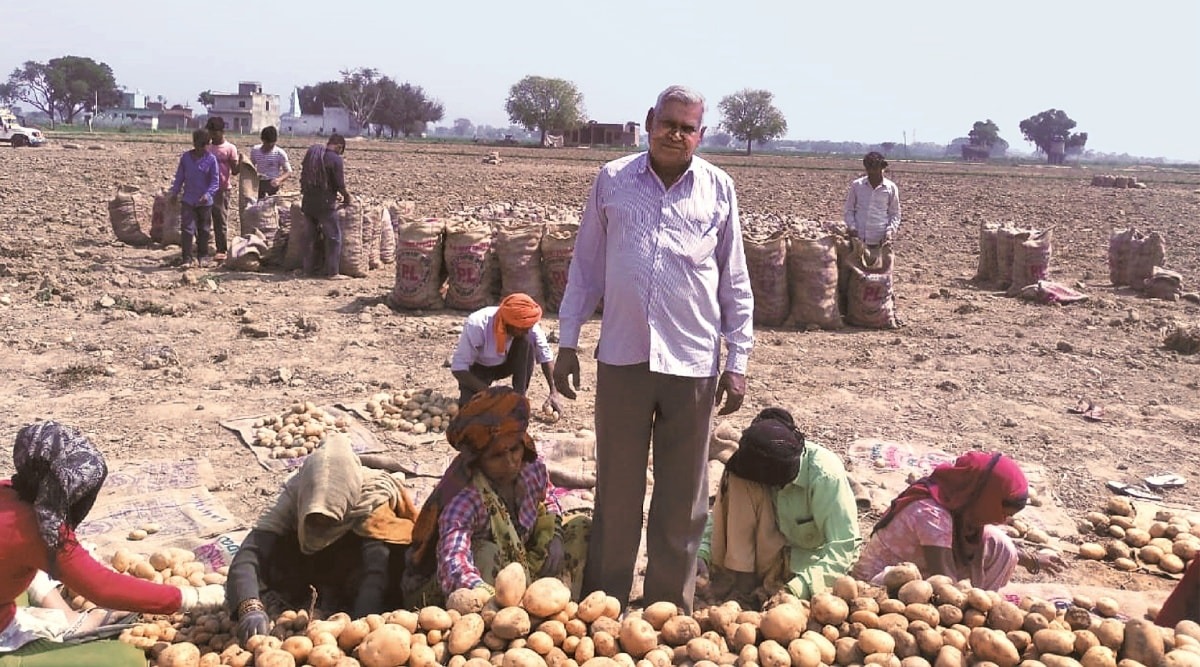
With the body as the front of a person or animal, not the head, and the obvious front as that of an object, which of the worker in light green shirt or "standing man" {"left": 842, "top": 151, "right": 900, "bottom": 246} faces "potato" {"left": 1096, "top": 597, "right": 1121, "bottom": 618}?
the standing man

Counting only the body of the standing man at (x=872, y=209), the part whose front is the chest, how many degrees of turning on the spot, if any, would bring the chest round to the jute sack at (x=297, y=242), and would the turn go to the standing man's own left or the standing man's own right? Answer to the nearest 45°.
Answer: approximately 90° to the standing man's own right

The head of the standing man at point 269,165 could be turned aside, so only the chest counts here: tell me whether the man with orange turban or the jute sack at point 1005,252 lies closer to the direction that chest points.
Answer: the man with orange turban

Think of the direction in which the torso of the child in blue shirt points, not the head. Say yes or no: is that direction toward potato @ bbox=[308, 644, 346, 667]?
yes

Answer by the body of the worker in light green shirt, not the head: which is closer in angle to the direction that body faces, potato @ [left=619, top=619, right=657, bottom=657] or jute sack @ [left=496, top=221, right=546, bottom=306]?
the potato

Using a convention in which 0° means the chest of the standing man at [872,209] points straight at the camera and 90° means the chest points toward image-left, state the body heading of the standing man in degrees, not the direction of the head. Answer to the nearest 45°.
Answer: approximately 0°

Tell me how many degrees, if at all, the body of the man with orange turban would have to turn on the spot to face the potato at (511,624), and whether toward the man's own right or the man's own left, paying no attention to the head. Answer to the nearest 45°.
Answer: approximately 45° to the man's own right

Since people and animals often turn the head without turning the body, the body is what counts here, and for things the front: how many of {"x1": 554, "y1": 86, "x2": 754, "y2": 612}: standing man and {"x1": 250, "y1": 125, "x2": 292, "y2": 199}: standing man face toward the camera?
2
